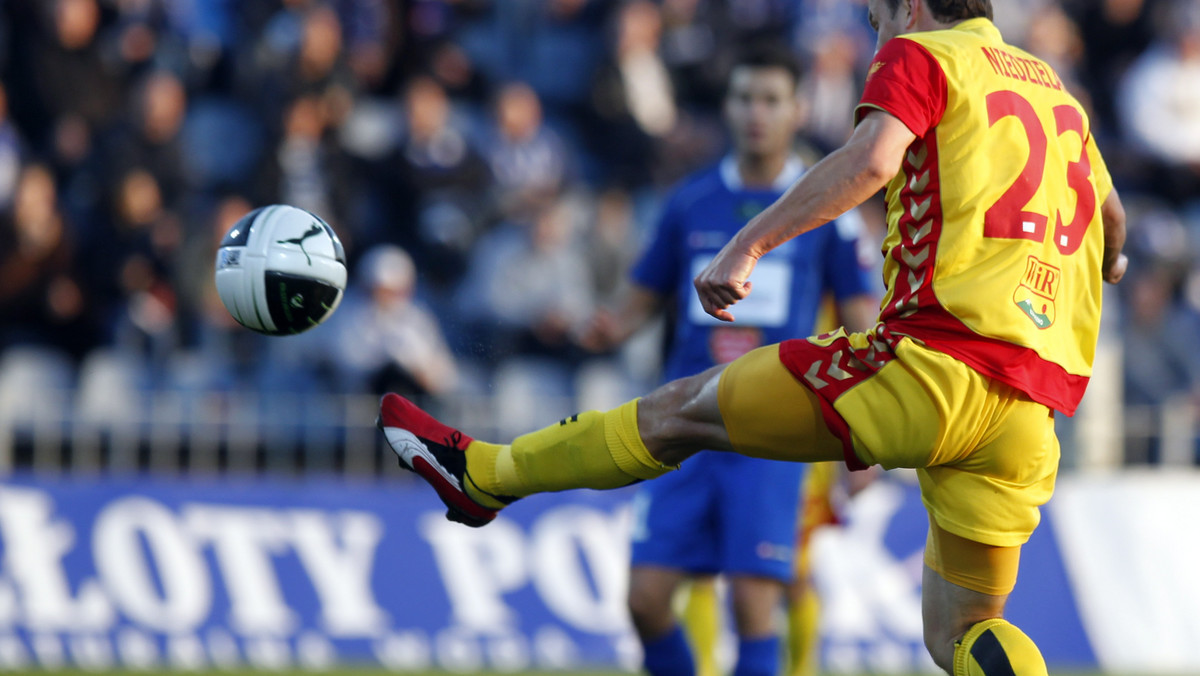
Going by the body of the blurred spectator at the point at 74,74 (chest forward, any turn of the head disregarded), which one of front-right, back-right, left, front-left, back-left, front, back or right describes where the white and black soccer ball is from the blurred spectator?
front

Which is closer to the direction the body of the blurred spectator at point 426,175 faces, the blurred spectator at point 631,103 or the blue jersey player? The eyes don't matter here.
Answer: the blue jersey player

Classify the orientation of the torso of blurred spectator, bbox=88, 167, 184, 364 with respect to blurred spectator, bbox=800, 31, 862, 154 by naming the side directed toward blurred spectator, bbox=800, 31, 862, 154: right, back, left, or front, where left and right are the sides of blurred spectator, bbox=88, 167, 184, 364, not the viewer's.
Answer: left

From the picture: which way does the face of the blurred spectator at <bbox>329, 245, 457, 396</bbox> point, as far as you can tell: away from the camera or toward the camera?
toward the camera

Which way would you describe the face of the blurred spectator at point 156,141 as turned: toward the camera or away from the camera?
toward the camera

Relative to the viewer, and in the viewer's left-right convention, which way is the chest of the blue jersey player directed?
facing the viewer

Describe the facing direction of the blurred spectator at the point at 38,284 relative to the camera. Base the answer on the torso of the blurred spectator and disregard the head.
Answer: toward the camera

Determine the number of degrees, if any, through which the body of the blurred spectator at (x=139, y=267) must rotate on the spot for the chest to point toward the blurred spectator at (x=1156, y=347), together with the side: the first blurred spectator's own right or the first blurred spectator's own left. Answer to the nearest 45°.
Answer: approximately 90° to the first blurred spectator's own left

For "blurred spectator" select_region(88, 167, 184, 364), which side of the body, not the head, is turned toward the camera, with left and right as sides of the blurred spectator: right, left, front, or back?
front

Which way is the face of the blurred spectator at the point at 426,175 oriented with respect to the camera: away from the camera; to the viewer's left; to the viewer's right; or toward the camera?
toward the camera

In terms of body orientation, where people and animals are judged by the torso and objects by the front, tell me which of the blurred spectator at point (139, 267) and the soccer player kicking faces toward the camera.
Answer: the blurred spectator

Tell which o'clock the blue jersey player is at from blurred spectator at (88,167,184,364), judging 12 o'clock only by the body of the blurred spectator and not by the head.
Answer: The blue jersey player is roughly at 11 o'clock from the blurred spectator.

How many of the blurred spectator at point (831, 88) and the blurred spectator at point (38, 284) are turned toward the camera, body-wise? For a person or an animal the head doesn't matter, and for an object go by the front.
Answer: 2

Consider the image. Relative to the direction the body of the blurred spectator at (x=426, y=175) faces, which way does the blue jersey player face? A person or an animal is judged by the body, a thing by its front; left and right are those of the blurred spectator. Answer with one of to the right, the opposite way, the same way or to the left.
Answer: the same way

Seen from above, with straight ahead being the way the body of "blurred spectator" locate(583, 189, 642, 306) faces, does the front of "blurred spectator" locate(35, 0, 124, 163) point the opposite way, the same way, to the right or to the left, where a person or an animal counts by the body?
the same way

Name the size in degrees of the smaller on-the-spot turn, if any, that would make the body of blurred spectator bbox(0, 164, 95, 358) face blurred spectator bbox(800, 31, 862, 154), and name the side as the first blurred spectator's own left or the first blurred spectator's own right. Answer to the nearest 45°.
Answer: approximately 90° to the first blurred spectator's own left

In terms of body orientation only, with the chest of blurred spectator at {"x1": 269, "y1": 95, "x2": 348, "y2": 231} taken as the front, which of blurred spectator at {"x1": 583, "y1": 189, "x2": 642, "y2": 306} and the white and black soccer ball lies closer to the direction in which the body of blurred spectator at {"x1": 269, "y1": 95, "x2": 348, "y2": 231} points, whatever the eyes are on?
the white and black soccer ball

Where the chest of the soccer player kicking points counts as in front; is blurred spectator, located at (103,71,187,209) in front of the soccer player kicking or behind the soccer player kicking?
in front
